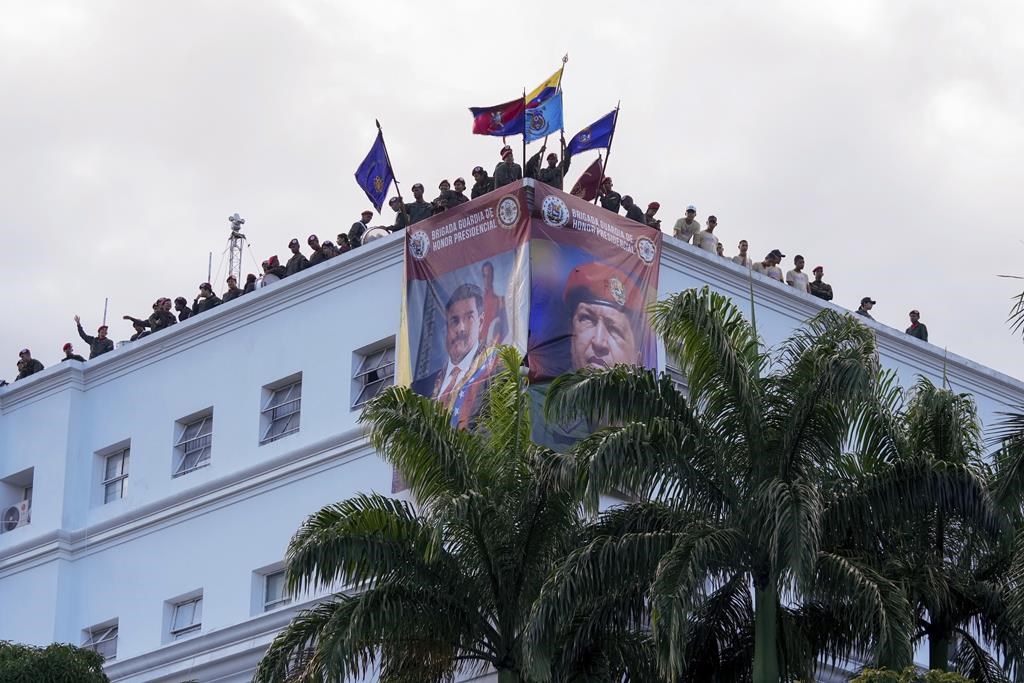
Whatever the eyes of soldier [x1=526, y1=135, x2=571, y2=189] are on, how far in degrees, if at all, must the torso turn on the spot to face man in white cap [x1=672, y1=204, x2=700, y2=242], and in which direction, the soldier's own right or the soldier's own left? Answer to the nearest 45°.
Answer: approximately 135° to the soldier's own left

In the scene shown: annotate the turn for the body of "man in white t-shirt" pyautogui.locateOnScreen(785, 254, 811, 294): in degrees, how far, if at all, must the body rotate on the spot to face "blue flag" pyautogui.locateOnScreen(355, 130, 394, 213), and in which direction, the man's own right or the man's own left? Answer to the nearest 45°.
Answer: approximately 135° to the man's own right

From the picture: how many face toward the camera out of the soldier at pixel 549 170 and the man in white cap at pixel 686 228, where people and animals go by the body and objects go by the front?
2

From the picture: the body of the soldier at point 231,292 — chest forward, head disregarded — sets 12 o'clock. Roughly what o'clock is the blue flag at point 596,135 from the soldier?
The blue flag is roughly at 9 o'clock from the soldier.

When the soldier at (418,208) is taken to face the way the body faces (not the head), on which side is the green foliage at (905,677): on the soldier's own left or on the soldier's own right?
on the soldier's own left

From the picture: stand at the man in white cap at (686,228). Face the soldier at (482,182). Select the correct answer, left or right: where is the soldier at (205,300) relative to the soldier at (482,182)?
right

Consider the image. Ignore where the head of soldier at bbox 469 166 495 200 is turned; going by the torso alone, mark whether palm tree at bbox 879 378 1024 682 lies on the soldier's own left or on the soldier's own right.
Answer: on the soldier's own left

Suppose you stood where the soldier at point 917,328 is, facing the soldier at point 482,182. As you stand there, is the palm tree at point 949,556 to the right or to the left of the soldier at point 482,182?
left

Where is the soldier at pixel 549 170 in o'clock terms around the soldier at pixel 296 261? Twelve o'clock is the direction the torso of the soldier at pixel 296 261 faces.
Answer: the soldier at pixel 549 170 is roughly at 9 o'clock from the soldier at pixel 296 261.

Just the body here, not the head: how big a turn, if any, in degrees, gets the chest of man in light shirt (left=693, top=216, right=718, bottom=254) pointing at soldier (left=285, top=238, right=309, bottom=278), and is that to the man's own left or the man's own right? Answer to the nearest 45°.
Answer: approximately 135° to the man's own right

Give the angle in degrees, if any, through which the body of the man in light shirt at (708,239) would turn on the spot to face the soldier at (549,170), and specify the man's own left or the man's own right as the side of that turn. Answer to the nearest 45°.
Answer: approximately 90° to the man's own right

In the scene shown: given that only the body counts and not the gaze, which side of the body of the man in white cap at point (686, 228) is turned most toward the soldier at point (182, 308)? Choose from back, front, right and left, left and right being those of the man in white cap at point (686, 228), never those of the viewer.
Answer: right

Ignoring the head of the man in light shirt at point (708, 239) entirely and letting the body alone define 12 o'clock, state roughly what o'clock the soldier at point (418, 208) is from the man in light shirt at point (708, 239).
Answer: the soldier at point (418, 208) is roughly at 4 o'clock from the man in light shirt at point (708, 239).

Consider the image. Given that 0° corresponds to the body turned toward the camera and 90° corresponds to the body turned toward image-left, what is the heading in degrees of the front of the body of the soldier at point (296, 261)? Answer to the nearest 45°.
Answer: approximately 45°

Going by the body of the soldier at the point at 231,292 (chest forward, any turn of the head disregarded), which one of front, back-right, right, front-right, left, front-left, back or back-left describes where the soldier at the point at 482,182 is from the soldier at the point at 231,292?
left
